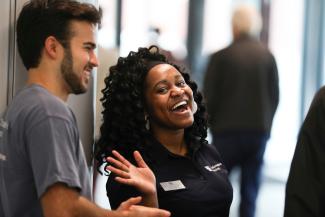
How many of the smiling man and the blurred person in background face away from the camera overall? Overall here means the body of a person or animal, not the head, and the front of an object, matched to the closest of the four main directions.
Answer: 1

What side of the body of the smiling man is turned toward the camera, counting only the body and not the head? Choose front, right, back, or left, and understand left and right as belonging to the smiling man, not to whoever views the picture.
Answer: right

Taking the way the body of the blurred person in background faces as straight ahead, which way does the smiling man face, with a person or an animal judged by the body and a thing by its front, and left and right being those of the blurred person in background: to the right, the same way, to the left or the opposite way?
to the right

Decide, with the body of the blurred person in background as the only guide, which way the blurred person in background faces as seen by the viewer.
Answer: away from the camera

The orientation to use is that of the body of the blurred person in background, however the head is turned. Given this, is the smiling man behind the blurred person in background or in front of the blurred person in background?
behind

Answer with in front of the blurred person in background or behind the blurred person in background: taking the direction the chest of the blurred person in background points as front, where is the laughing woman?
behind

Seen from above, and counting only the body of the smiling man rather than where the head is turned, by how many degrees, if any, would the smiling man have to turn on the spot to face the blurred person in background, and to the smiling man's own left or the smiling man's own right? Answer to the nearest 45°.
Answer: approximately 45° to the smiling man's own left

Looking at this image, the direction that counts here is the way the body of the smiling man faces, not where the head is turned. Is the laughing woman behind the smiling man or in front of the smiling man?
in front

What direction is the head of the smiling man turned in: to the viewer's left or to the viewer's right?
to the viewer's right

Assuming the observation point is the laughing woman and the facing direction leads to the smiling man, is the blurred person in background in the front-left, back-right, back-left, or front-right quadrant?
back-right

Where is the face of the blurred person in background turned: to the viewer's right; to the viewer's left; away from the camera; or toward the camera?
away from the camera
